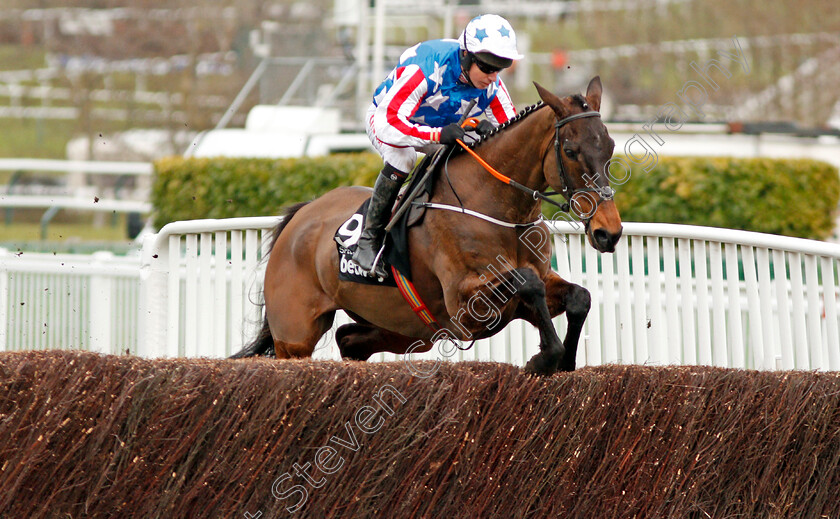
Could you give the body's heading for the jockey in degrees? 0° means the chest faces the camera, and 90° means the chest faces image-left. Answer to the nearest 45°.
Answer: approximately 315°

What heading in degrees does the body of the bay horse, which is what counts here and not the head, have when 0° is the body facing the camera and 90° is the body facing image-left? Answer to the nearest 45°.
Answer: approximately 315°
